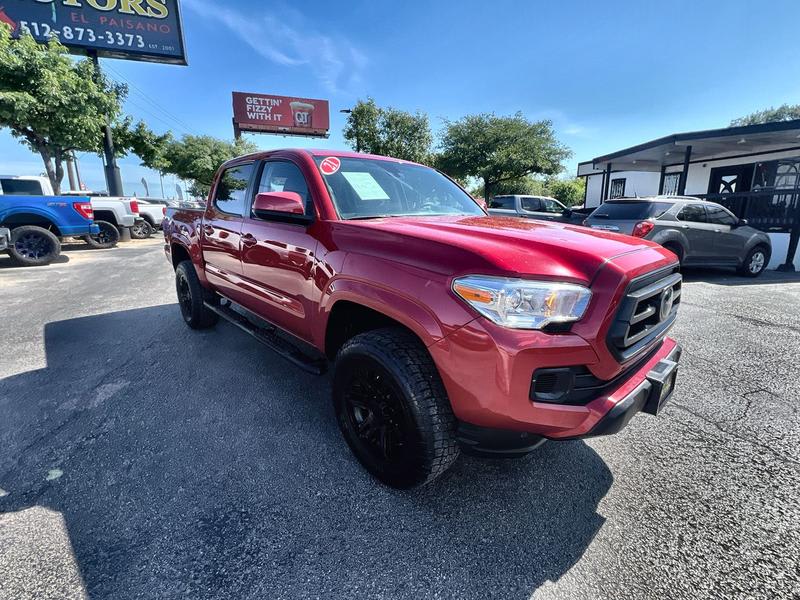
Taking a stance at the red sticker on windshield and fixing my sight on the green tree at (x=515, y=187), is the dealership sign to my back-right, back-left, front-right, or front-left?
front-left

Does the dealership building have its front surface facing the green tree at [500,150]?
no

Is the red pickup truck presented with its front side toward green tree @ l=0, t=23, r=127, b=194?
no

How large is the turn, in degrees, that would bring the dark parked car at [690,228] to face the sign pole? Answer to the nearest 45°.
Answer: approximately 135° to its left

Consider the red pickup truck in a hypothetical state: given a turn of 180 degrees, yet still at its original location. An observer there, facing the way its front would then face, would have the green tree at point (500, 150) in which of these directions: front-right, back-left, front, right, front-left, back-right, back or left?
front-right

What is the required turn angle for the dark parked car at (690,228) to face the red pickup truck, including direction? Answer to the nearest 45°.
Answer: approximately 135° to its right

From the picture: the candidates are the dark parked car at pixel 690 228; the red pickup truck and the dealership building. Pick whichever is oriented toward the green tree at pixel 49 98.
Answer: the dealership building

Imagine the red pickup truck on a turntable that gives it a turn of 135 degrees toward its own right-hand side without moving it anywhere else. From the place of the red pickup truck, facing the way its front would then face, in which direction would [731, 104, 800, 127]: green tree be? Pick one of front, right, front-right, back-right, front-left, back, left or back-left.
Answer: back-right

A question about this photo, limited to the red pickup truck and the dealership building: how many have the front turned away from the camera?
0

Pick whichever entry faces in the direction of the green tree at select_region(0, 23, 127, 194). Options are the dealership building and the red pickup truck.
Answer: the dealership building

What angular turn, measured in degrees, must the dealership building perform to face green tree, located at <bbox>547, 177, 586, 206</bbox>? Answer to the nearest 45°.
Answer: approximately 90° to its right

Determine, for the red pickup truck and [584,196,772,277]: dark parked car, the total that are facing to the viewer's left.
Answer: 0

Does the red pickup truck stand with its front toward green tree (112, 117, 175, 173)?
no

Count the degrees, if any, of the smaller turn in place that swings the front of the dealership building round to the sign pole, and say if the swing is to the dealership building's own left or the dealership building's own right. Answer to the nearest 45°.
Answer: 0° — it already faces it

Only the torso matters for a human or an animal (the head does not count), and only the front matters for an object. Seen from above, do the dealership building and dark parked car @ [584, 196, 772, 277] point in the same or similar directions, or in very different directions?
very different directions

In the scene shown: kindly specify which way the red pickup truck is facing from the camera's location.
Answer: facing the viewer and to the right of the viewer

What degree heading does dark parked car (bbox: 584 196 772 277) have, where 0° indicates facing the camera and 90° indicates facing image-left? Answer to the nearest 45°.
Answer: approximately 225°

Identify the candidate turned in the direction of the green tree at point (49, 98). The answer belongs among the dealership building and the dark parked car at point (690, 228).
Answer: the dealership building

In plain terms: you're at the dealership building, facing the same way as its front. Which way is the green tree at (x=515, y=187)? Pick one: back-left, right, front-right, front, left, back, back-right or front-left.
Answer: right

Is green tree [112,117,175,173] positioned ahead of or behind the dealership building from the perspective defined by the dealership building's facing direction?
ahead

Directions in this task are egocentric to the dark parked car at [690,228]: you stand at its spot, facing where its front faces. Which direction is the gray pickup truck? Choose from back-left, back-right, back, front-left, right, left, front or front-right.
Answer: left
